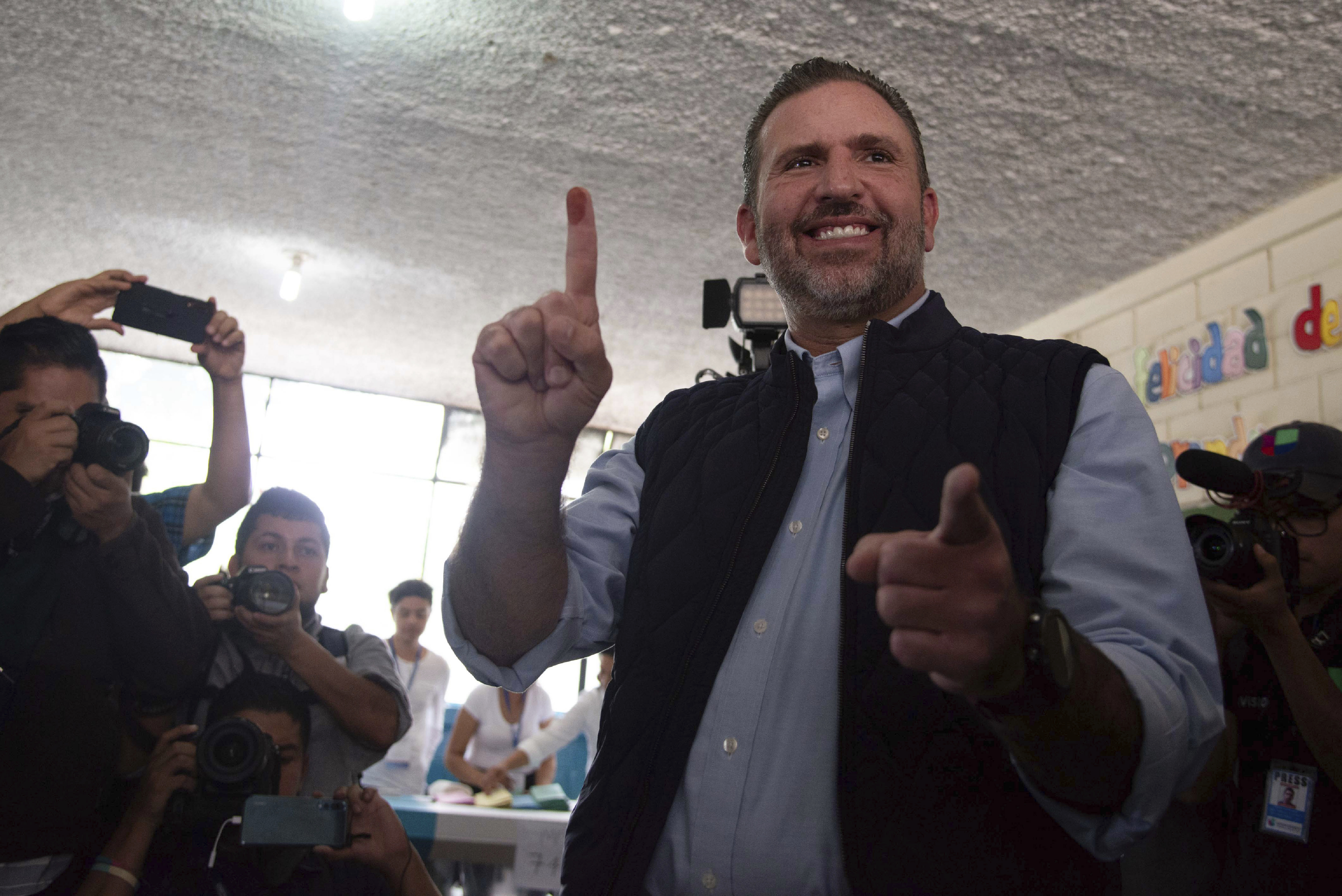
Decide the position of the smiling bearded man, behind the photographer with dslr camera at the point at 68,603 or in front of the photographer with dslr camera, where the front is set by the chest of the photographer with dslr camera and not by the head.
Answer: in front

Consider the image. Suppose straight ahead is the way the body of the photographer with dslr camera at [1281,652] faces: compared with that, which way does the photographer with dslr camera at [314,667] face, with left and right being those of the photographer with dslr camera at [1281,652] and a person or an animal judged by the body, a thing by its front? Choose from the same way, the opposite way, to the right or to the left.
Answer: to the left

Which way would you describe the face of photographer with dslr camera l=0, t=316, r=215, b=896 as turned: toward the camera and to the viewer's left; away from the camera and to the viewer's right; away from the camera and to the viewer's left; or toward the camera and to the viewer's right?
toward the camera and to the viewer's right

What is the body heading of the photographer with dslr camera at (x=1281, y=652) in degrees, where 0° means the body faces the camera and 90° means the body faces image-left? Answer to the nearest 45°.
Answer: approximately 45°

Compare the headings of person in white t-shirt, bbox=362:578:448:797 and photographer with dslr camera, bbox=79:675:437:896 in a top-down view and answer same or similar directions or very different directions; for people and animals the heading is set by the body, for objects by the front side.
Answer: same or similar directions

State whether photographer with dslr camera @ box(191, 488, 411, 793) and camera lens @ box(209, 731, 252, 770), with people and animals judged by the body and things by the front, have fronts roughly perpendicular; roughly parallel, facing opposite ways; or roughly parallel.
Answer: roughly parallel

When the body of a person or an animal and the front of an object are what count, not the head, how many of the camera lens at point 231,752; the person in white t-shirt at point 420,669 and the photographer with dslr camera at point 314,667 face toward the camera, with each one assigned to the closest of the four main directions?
3

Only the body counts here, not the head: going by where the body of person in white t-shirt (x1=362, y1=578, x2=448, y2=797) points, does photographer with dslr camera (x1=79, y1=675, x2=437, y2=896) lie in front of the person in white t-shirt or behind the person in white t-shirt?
in front

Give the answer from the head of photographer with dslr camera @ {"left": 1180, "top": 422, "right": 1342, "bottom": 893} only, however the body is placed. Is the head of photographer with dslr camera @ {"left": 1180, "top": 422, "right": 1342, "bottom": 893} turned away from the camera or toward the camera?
toward the camera

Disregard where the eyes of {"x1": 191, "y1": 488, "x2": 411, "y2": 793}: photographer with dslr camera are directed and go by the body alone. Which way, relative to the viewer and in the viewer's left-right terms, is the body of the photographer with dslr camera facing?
facing the viewer

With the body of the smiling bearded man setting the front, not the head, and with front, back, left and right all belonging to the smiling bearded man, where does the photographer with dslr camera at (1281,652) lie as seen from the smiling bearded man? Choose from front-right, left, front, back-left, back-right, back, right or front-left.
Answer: back-left

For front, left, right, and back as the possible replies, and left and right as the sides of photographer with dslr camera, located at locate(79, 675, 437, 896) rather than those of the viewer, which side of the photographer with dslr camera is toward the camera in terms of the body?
front

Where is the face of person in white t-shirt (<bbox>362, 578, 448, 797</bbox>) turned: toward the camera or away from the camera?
toward the camera
